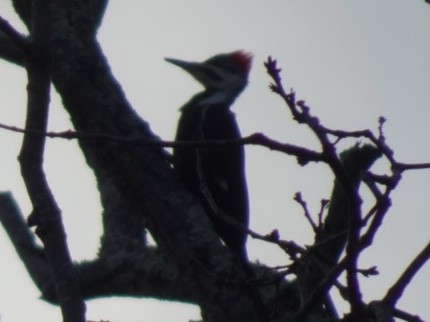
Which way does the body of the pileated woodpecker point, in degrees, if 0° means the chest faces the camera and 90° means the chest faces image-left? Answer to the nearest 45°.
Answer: approximately 90°
